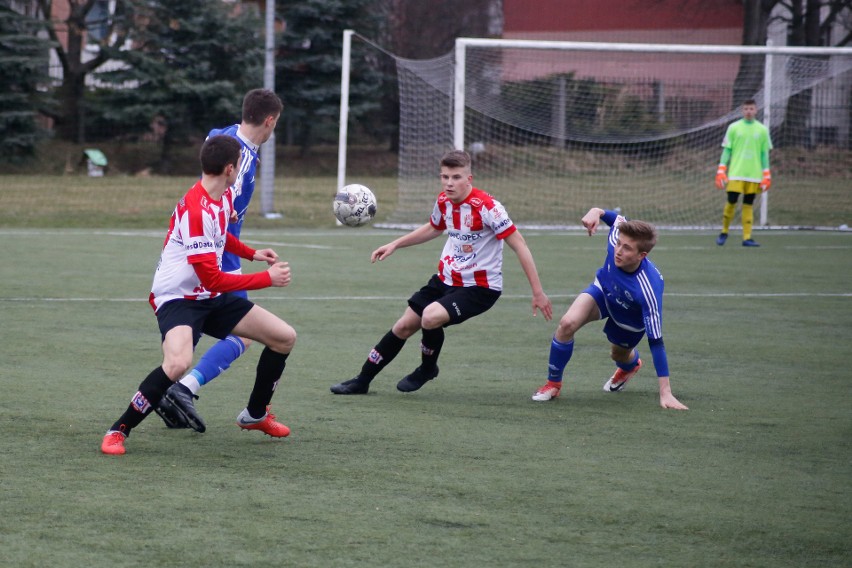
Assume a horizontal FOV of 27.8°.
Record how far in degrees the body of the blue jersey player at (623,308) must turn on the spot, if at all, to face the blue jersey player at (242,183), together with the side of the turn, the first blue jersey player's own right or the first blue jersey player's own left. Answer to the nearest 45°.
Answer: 0° — they already face them

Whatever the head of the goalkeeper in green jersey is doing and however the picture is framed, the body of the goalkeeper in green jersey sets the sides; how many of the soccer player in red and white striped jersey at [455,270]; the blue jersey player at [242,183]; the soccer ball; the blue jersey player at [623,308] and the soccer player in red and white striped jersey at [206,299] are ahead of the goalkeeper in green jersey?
5

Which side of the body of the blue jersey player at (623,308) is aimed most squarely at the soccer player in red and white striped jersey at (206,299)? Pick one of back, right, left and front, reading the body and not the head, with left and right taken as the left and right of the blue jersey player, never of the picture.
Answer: front

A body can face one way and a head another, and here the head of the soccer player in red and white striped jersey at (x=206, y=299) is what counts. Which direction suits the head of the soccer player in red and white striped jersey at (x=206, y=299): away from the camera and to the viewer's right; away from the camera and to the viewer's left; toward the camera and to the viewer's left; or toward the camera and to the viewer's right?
away from the camera and to the viewer's right

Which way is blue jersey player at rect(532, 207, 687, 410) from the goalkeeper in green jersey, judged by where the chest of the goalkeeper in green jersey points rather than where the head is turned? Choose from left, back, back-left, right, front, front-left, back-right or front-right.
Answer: front

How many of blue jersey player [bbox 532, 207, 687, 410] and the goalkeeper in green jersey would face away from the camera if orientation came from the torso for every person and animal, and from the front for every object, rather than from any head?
0

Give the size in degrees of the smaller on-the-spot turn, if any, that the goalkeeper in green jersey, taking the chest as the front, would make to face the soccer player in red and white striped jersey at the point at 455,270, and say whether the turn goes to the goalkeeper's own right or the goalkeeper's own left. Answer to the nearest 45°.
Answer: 0° — they already face them

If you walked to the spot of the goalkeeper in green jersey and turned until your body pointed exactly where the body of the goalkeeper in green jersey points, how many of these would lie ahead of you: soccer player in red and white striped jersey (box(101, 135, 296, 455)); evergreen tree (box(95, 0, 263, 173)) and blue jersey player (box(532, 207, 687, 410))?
2

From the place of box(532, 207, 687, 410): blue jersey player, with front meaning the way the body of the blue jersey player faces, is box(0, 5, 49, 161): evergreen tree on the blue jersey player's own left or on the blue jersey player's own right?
on the blue jersey player's own right

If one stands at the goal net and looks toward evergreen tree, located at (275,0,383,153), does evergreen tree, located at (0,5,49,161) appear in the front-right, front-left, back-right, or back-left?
front-left

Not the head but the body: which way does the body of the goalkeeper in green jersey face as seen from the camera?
toward the camera

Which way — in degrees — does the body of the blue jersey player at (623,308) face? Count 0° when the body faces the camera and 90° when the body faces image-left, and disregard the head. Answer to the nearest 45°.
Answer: approximately 45°

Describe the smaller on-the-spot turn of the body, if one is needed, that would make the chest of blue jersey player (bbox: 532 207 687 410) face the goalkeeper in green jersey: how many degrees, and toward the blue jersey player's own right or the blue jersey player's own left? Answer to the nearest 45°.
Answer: approximately 135° to the blue jersey player's own right

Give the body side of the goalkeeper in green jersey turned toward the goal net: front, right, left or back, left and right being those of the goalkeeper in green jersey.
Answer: back
